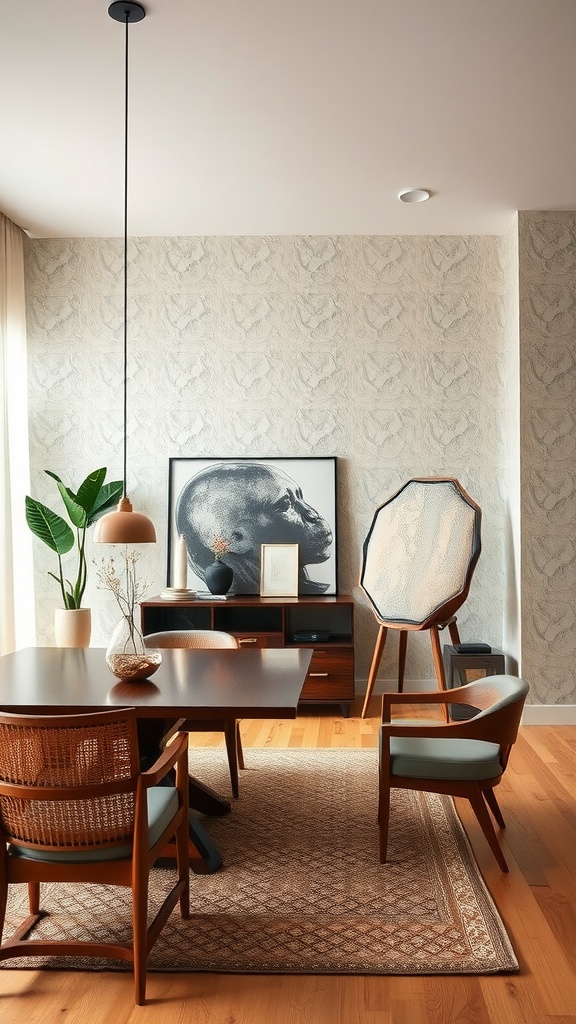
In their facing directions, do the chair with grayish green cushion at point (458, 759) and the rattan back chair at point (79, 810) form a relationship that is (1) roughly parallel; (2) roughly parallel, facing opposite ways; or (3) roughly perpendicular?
roughly perpendicular

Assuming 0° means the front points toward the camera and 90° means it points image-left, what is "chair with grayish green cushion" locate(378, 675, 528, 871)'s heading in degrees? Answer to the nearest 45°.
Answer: approximately 90°

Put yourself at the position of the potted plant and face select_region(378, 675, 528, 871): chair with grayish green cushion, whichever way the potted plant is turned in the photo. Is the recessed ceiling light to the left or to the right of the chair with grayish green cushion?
left

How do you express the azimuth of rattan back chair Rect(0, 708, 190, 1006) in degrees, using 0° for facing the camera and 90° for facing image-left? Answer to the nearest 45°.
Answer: approximately 225°

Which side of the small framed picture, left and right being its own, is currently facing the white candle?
right

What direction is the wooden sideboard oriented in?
toward the camera

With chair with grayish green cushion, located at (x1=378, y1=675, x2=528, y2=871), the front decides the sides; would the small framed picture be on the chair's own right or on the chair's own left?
on the chair's own right

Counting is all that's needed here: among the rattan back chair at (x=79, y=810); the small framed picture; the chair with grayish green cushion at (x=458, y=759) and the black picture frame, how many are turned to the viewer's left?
1

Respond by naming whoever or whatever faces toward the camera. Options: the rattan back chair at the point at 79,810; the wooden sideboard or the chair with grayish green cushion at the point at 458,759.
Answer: the wooden sideboard

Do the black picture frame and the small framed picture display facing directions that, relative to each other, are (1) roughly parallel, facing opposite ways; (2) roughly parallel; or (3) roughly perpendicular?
roughly parallel

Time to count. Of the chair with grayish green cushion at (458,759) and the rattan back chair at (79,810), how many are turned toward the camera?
0

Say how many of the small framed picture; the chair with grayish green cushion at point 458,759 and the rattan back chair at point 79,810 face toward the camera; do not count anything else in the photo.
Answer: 1

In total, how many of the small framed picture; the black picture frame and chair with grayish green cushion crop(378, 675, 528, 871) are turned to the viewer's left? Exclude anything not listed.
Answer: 1

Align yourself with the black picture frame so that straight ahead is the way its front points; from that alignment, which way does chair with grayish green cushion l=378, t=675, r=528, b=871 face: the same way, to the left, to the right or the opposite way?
to the right
